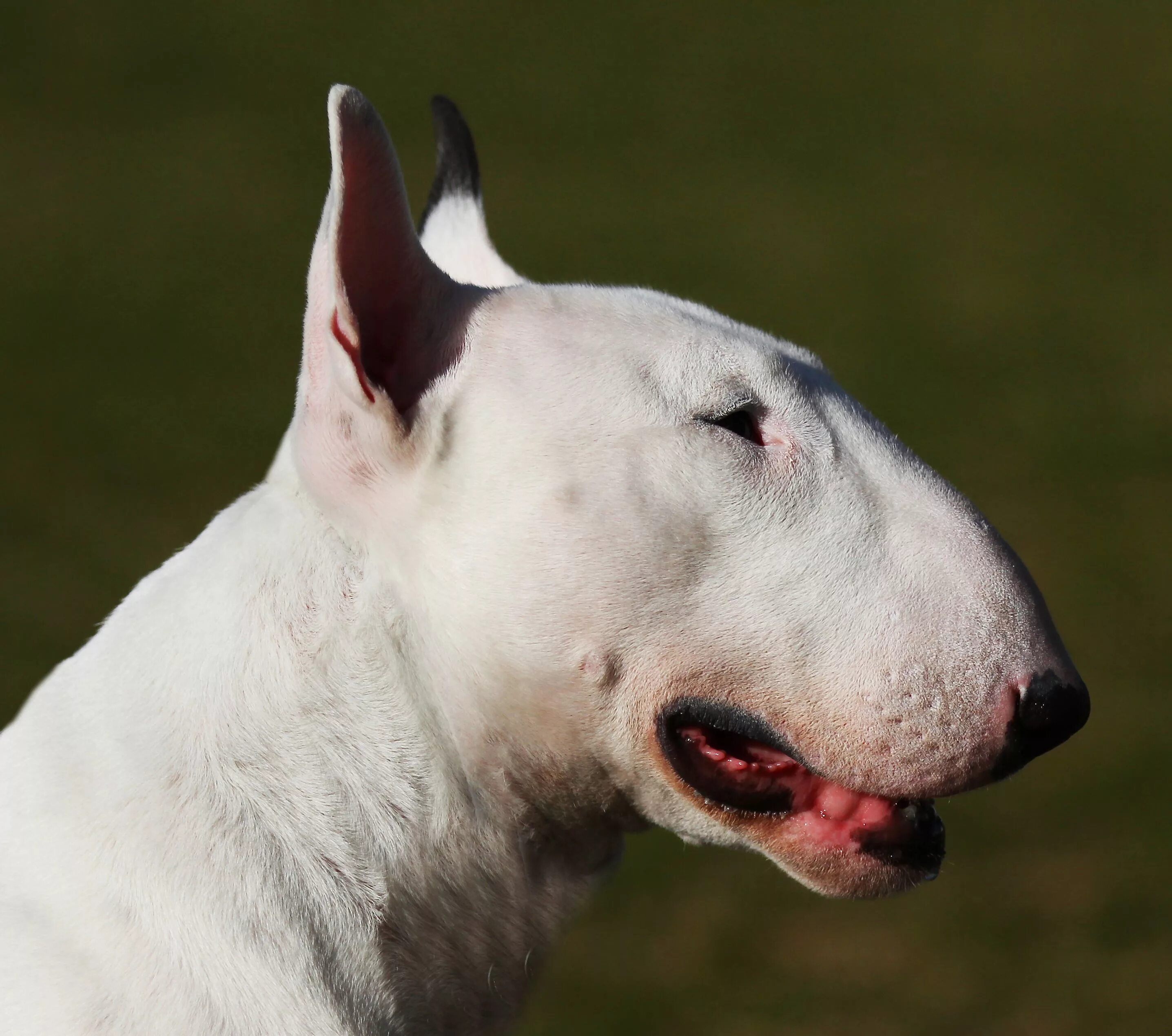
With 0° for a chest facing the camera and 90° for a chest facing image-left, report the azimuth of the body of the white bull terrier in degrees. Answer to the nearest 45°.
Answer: approximately 270°
